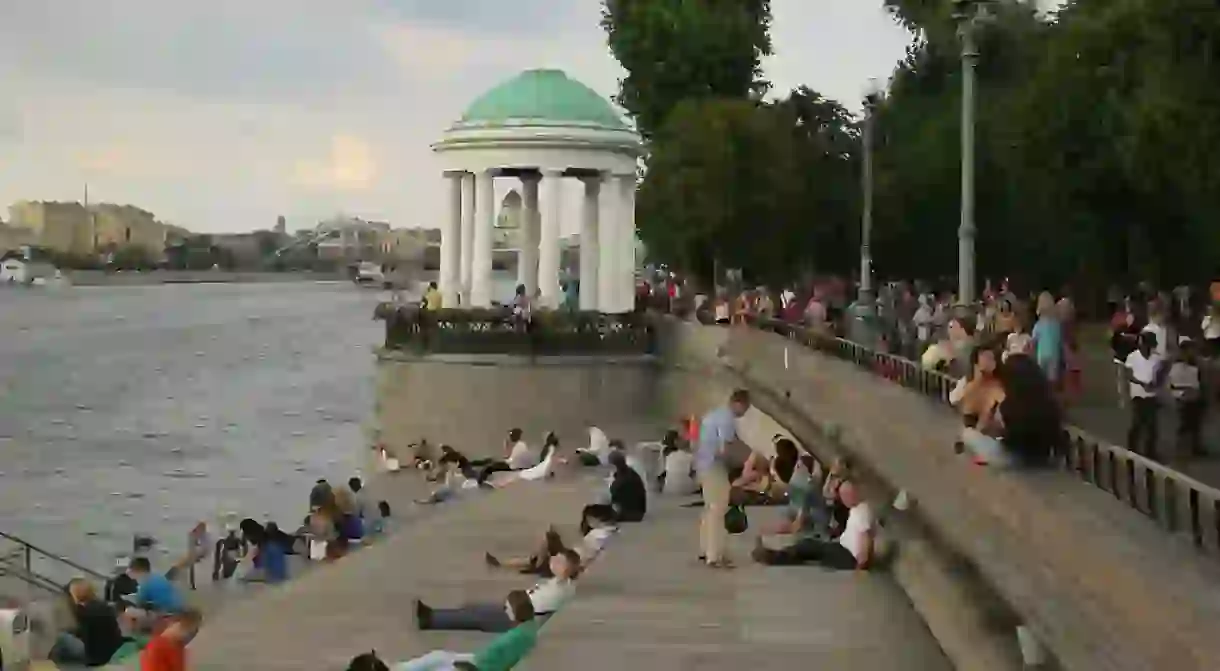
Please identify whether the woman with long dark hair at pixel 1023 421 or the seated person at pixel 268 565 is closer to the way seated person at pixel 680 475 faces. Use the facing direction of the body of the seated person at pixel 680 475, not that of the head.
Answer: the seated person

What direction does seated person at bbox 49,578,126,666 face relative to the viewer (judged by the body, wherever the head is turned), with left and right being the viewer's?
facing to the left of the viewer

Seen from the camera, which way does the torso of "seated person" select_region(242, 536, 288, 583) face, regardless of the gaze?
to the viewer's left

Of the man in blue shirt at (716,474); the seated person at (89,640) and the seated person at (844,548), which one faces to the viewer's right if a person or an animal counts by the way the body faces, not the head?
the man in blue shirt

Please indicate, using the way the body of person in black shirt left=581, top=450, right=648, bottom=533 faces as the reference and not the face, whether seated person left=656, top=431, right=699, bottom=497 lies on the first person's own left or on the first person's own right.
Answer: on the first person's own right

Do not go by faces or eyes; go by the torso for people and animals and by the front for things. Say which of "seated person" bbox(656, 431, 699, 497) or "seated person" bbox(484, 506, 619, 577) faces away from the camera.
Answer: "seated person" bbox(656, 431, 699, 497)

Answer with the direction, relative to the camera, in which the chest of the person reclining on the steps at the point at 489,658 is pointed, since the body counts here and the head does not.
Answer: to the viewer's left

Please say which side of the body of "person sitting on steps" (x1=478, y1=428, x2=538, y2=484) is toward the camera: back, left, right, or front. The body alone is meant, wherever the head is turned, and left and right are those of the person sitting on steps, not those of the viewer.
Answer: left

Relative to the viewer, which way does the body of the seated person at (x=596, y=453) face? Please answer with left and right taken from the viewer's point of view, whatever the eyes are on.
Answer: facing to the left of the viewer
